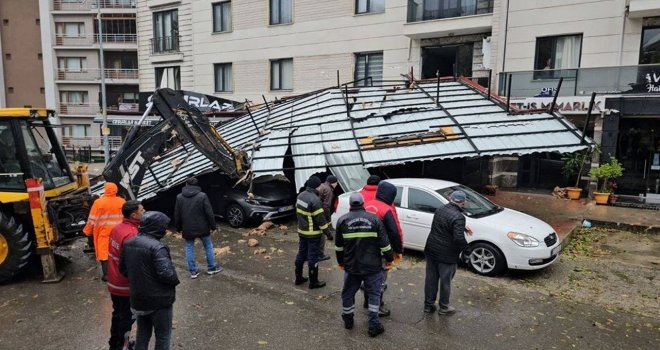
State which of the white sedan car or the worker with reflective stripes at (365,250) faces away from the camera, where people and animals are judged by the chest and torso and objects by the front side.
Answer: the worker with reflective stripes

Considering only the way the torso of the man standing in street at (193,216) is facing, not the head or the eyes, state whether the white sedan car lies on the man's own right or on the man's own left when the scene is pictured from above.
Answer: on the man's own right

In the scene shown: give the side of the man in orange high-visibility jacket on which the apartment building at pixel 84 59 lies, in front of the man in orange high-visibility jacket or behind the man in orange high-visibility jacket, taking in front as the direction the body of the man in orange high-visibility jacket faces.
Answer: in front

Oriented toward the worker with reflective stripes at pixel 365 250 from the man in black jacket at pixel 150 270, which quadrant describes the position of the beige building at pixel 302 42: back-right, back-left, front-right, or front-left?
front-left

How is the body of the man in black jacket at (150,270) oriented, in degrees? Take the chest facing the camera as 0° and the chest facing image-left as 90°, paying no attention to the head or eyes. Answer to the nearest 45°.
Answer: approximately 225°

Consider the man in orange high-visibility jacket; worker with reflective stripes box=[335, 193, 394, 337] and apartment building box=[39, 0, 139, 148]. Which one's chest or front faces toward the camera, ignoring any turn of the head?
the apartment building

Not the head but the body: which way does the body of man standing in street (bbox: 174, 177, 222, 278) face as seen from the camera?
away from the camera

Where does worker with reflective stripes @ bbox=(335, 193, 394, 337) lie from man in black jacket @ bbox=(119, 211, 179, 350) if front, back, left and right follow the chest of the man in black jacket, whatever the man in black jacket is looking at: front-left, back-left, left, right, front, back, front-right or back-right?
front-right

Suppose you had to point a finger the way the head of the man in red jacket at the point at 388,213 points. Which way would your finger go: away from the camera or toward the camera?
away from the camera

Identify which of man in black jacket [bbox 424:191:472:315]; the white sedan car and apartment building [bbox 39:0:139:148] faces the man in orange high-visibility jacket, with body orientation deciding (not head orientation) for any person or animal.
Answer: the apartment building
